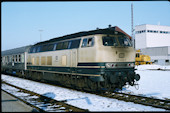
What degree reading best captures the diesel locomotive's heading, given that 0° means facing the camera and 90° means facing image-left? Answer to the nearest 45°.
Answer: approximately 315°
